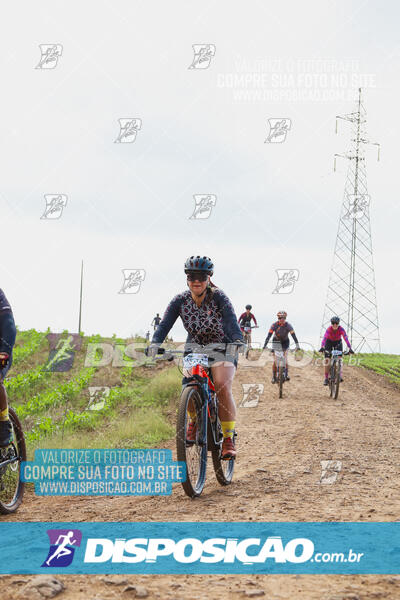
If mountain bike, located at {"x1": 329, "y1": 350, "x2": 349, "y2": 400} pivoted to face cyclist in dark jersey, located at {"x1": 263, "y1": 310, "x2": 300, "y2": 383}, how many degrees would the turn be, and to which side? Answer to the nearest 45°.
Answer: approximately 90° to its right

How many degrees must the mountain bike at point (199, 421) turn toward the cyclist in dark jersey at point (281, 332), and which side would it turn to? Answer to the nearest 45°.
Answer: approximately 180°

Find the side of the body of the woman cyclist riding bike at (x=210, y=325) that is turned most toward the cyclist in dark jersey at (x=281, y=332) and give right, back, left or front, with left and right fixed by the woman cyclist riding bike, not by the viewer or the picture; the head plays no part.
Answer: back

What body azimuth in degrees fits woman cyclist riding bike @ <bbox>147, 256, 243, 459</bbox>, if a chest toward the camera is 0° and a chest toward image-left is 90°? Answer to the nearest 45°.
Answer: approximately 0°

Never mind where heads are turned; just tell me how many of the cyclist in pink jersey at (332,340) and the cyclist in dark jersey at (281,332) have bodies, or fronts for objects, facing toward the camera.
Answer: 2
